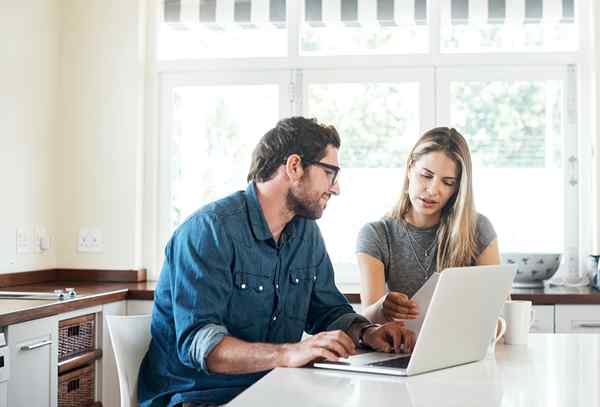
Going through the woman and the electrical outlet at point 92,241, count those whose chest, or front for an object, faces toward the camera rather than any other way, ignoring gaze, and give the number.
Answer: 2

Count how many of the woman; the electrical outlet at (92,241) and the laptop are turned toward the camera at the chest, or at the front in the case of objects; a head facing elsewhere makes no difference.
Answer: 2

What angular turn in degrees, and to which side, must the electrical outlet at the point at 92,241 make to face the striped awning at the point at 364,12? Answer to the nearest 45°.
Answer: approximately 90° to its left

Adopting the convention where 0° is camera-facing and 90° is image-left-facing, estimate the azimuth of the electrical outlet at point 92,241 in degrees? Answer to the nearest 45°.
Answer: approximately 0°

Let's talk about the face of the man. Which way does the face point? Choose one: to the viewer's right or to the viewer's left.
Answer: to the viewer's right

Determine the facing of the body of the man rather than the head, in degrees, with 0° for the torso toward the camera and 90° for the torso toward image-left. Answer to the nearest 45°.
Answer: approximately 315°

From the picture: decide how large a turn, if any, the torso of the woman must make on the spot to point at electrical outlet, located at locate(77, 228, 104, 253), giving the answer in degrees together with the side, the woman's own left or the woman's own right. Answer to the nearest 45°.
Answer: approximately 135° to the woman's own right
